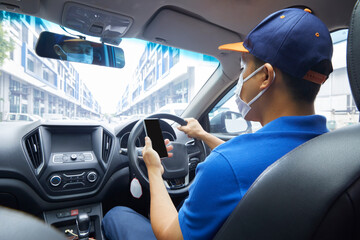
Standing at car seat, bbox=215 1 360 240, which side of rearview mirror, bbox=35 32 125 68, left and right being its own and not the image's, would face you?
front

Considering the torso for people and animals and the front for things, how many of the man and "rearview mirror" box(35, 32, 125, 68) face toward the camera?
1

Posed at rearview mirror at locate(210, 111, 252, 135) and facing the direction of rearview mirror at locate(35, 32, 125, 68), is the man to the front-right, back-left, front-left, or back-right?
front-left

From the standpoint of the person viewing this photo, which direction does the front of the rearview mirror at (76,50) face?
facing the viewer

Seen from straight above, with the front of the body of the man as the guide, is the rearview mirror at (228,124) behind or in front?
in front

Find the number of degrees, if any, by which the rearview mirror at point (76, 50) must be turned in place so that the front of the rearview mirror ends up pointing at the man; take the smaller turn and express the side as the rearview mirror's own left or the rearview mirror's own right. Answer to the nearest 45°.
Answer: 0° — it already faces them

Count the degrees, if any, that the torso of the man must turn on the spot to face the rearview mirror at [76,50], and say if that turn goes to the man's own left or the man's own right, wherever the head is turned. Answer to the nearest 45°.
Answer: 0° — they already face it

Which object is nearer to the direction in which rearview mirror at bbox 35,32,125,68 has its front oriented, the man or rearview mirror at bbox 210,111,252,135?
the man

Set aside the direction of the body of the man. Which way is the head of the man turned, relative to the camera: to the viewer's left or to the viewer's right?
to the viewer's left

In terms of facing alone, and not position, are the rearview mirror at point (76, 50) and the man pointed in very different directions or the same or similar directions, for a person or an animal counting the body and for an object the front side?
very different directions

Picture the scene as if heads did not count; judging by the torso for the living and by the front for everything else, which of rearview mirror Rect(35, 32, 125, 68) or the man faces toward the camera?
the rearview mirror

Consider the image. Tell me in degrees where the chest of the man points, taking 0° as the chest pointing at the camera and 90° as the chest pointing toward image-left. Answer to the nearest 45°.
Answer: approximately 135°
